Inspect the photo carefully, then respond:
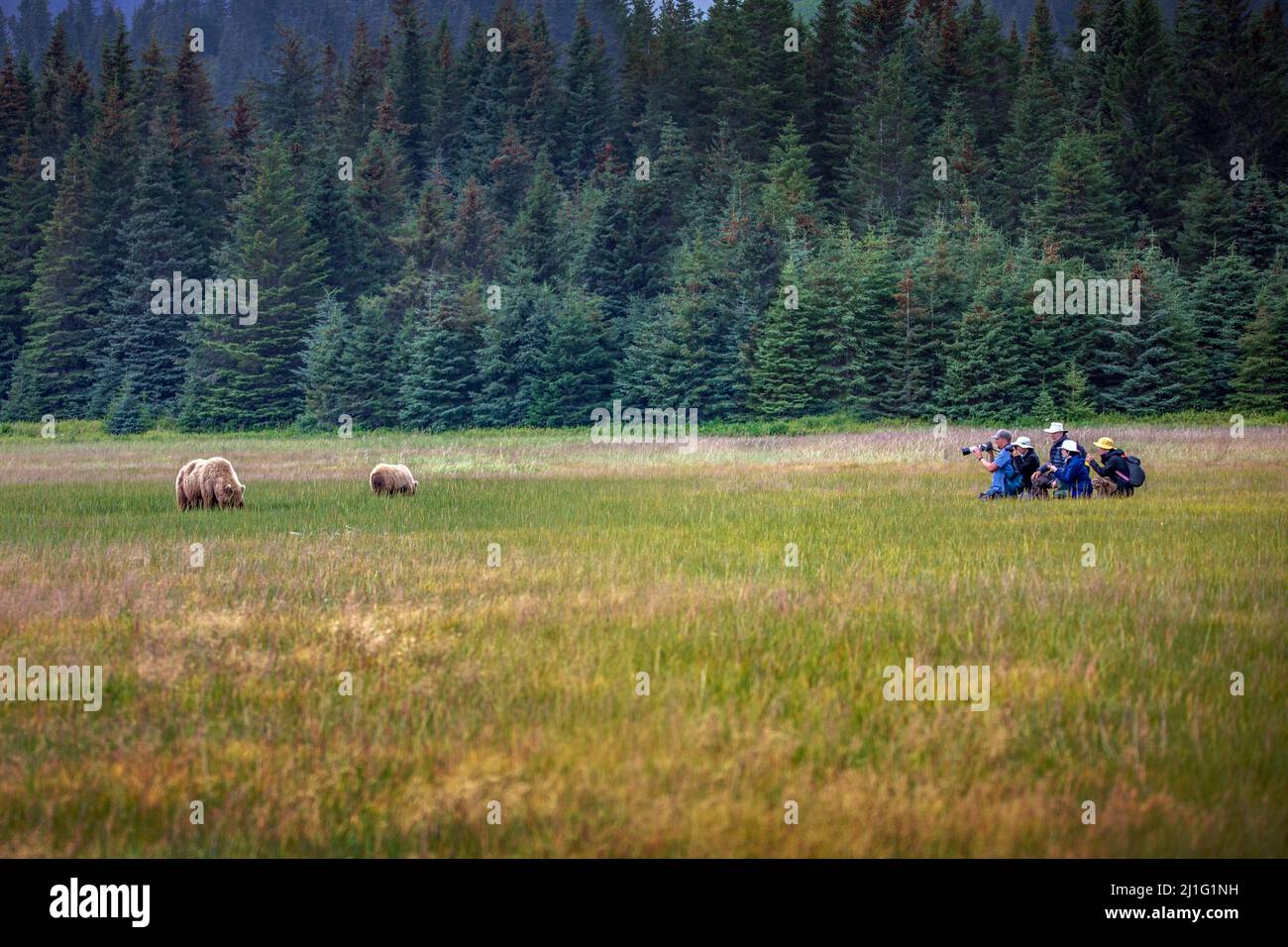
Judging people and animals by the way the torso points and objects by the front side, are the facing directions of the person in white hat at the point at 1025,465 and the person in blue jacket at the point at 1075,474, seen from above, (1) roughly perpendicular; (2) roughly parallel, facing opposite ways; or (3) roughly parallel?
roughly parallel

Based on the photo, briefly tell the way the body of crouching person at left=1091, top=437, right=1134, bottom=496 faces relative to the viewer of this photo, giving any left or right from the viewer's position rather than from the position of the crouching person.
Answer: facing to the left of the viewer

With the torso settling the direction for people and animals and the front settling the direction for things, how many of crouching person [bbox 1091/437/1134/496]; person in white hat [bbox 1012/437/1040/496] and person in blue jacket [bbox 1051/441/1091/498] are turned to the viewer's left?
3

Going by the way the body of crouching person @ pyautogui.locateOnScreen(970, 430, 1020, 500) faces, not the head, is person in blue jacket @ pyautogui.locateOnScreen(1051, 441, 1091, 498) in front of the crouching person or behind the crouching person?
behind

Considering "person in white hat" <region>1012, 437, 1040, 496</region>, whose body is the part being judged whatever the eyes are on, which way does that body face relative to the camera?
to the viewer's left

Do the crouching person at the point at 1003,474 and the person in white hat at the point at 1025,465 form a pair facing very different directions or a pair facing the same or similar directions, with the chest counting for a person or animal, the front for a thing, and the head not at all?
same or similar directions

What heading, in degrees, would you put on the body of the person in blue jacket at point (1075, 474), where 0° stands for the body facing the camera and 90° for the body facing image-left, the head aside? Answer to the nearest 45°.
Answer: approximately 90°

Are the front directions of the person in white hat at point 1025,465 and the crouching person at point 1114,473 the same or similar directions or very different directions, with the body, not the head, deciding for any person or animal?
same or similar directions

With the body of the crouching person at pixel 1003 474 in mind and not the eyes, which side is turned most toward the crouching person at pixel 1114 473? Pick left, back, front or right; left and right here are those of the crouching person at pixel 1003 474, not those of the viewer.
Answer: back

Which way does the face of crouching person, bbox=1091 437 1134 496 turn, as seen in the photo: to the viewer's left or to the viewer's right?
to the viewer's left

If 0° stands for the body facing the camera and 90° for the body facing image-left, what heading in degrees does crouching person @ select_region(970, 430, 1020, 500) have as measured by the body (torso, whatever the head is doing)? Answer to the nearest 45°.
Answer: approximately 90°

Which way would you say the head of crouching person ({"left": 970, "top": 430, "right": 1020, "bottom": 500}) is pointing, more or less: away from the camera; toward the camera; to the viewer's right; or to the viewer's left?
to the viewer's left

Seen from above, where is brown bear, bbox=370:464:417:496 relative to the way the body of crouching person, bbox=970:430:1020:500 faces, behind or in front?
in front

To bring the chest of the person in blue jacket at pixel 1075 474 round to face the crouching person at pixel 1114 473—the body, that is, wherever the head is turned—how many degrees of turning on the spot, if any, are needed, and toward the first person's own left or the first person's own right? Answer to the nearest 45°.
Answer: approximately 135° to the first person's own right

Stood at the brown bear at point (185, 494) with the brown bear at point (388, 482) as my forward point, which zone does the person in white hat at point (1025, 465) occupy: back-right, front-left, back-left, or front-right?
front-right
